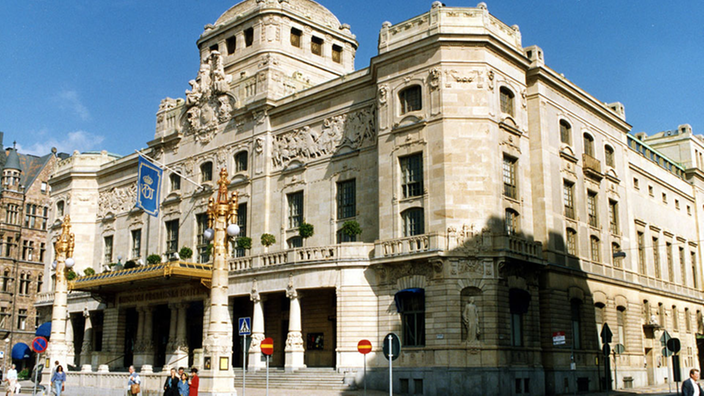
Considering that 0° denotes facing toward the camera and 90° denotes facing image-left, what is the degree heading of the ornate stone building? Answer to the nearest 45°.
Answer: approximately 45°

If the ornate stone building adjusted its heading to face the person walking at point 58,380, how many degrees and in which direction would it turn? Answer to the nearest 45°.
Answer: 0° — it already faces them

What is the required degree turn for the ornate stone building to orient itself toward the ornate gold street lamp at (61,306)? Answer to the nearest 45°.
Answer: approximately 45° to its right

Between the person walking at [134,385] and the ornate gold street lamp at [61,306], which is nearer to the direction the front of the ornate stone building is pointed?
the person walking

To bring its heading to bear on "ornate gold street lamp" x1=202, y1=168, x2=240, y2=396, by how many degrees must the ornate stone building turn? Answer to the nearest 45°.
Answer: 0° — it already faces it

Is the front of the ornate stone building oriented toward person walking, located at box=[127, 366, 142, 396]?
yes
